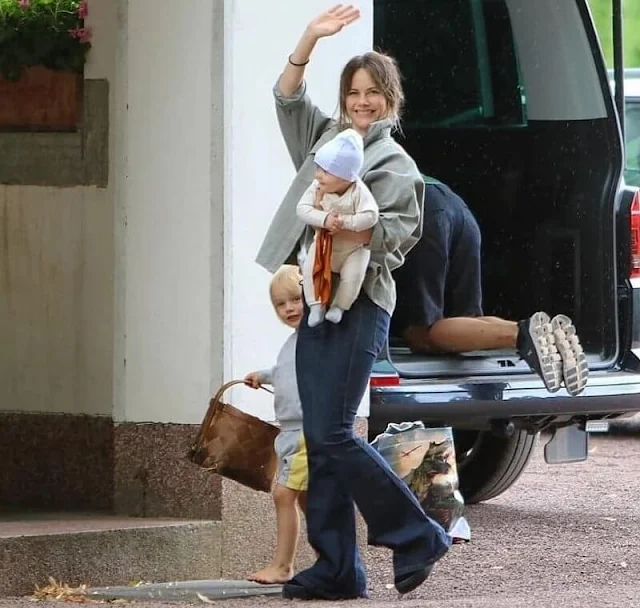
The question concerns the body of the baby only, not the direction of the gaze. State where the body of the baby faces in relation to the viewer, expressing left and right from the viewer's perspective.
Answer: facing the viewer and to the left of the viewer

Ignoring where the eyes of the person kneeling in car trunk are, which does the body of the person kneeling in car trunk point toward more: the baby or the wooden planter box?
the wooden planter box

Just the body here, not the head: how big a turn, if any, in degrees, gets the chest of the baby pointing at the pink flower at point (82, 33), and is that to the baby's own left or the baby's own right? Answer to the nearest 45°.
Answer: approximately 90° to the baby's own right

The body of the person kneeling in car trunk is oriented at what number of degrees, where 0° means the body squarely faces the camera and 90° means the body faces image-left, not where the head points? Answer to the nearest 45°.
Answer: approximately 135°

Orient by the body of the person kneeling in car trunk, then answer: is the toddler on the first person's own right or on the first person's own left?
on the first person's own left

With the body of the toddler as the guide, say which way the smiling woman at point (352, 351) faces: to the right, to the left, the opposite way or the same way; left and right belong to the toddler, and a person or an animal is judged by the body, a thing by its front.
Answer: the same way

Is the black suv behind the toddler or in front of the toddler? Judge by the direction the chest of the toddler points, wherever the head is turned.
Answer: behind

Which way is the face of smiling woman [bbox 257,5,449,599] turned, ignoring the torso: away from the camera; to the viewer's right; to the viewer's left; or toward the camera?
toward the camera
